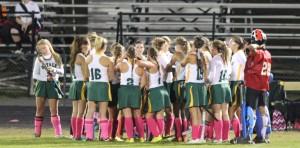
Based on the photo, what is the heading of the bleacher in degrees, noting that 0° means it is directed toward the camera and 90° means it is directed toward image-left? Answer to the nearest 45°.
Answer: approximately 0°
